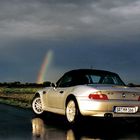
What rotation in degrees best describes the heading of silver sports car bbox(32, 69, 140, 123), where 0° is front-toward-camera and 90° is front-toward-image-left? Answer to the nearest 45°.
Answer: approximately 135°
